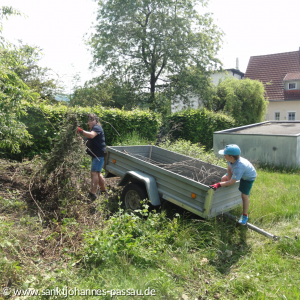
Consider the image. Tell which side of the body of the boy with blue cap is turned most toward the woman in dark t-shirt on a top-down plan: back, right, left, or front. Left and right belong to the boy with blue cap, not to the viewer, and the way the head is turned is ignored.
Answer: front

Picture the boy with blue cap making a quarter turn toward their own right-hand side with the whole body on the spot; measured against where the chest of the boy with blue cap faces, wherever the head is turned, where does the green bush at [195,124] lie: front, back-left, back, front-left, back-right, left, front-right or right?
front

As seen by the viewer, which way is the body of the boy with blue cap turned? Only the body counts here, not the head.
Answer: to the viewer's left

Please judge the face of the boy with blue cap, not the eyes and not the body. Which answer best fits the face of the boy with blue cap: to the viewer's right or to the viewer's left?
to the viewer's left

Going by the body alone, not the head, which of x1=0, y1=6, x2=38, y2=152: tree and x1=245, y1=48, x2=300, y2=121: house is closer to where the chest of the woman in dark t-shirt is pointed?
the tree

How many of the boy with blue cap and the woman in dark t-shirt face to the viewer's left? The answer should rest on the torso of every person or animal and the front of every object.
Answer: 2

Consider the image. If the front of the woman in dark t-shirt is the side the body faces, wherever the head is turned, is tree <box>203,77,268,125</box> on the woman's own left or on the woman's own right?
on the woman's own right

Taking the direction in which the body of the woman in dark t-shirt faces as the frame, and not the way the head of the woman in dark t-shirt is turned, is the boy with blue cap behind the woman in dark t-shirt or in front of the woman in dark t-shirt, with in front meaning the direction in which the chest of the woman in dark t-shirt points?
behind

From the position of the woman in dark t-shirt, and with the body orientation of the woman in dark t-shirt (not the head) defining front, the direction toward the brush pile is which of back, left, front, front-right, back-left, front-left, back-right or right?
front-left

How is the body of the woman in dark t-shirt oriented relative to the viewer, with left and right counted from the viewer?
facing to the left of the viewer
